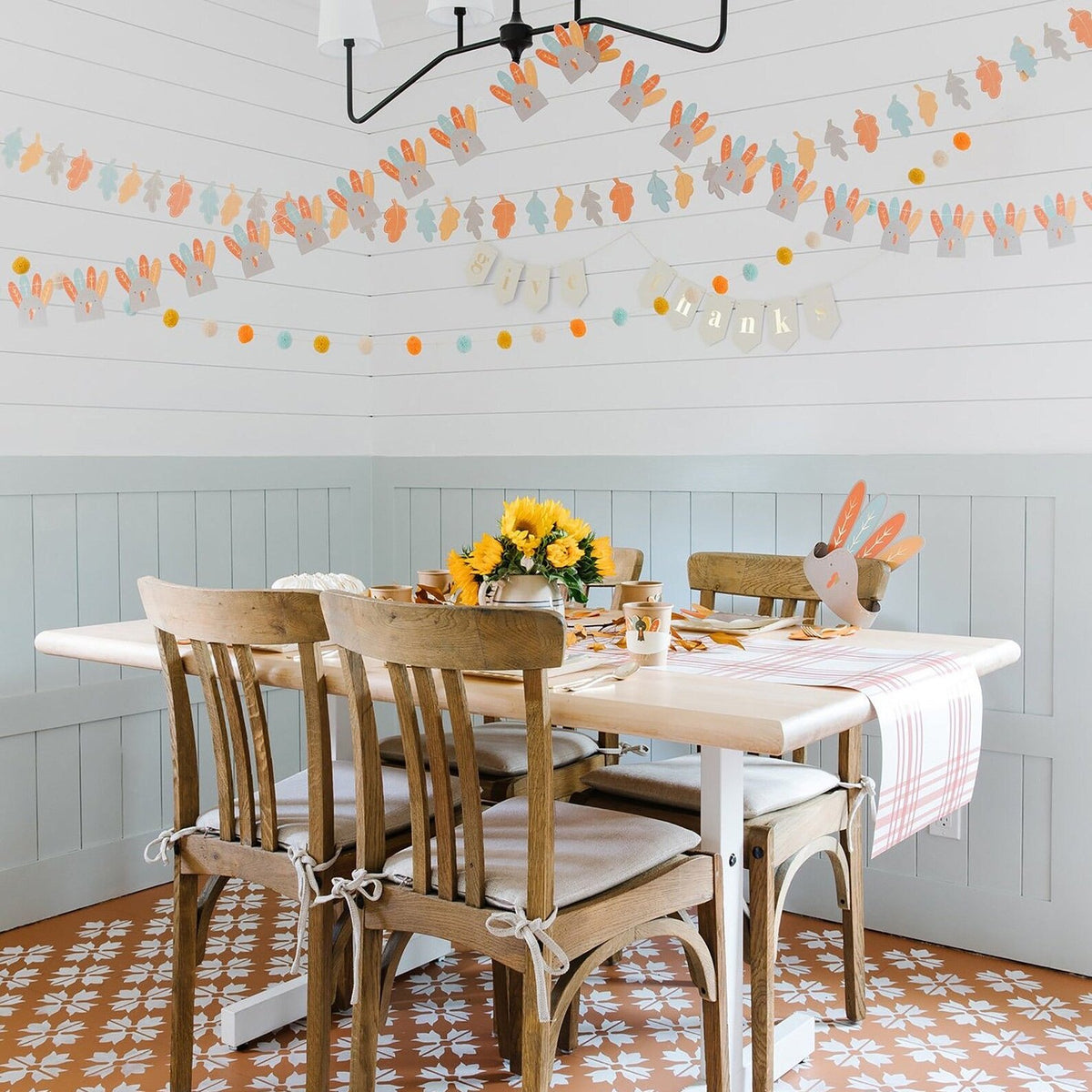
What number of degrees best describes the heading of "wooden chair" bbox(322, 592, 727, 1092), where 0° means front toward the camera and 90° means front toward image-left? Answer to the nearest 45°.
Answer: approximately 225°

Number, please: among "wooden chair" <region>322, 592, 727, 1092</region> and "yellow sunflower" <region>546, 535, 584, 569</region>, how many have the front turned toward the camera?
1

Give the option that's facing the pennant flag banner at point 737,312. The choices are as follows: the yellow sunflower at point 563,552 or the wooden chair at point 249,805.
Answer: the wooden chair

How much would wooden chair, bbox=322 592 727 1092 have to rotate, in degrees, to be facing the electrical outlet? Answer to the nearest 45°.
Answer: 0° — it already faces it

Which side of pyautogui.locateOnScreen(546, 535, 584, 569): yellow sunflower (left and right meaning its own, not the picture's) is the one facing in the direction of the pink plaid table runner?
left

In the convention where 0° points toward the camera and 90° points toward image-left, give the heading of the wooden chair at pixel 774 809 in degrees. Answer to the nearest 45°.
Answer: approximately 45°

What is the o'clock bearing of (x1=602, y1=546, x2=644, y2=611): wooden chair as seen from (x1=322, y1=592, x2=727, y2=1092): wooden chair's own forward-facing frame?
(x1=602, y1=546, x2=644, y2=611): wooden chair is roughly at 11 o'clock from (x1=322, y1=592, x2=727, y2=1092): wooden chair.
